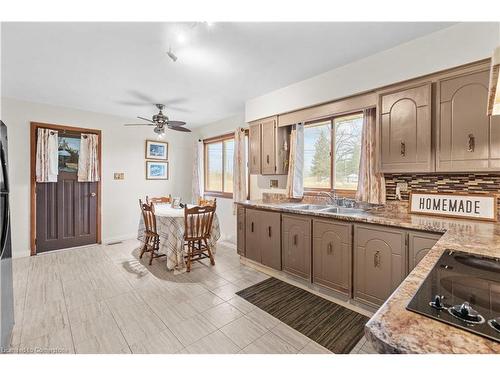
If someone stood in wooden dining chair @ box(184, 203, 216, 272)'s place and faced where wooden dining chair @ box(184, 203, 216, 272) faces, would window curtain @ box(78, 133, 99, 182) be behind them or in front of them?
in front

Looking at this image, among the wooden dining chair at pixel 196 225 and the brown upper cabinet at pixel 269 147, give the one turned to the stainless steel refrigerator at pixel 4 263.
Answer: the brown upper cabinet

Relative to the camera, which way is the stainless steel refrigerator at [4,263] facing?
to the viewer's right

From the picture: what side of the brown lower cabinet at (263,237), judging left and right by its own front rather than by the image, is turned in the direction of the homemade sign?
left

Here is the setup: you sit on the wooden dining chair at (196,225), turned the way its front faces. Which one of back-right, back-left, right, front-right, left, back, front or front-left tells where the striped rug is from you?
back

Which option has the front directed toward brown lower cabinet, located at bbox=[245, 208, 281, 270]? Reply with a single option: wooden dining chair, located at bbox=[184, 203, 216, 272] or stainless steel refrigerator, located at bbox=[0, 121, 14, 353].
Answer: the stainless steel refrigerator

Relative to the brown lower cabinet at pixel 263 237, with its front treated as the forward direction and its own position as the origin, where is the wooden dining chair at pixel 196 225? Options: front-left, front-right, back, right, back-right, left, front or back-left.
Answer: front-right

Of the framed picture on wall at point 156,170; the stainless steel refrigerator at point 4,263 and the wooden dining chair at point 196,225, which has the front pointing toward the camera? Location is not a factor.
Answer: the framed picture on wall

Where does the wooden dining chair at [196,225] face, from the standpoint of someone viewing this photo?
facing away from the viewer and to the left of the viewer

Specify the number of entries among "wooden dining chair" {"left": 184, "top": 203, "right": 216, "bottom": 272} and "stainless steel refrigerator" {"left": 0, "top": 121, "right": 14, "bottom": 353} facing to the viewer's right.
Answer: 1

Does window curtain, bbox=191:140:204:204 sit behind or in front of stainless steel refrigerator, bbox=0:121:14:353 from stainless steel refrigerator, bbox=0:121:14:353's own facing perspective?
in front

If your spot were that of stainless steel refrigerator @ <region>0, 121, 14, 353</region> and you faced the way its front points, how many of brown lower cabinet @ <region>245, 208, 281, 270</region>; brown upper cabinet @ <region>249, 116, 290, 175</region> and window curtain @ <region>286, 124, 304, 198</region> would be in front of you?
3

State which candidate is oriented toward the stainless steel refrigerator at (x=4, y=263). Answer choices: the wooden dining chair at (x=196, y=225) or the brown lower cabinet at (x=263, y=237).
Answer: the brown lower cabinet

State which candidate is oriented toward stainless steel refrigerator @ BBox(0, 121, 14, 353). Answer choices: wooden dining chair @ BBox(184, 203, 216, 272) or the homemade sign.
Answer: the homemade sign

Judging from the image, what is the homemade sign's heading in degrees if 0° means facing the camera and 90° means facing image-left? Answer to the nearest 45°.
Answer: approximately 45°
